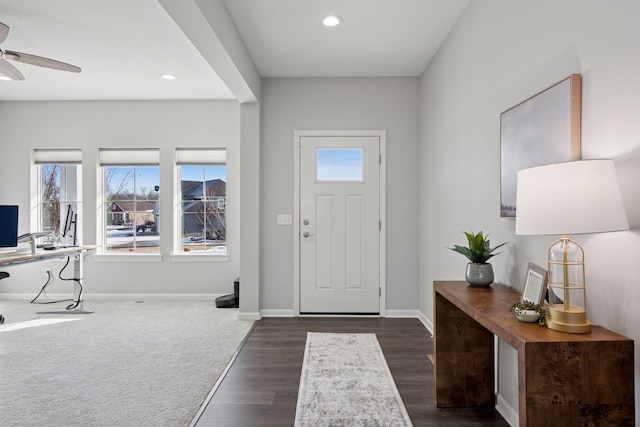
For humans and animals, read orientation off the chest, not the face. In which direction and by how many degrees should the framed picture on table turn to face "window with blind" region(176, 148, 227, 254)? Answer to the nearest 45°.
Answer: approximately 90° to its right

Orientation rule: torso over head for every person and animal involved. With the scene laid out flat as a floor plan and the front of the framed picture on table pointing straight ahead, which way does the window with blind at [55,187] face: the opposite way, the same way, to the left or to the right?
to the left

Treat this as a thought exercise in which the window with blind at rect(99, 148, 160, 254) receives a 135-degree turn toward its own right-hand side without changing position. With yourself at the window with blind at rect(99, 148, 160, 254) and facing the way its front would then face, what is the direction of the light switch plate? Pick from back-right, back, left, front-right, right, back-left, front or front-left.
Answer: back

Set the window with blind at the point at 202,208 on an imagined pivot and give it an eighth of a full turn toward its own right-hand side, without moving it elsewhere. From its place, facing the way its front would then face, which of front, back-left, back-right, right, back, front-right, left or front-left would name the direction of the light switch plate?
left

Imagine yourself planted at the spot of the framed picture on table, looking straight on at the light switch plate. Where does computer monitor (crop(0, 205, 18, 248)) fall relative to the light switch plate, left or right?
left

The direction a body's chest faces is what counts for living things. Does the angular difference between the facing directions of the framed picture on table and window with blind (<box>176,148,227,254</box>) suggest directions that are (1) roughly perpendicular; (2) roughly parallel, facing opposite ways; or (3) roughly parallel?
roughly perpendicular

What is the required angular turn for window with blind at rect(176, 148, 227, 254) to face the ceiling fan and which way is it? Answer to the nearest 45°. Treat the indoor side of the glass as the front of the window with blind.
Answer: approximately 45° to its right

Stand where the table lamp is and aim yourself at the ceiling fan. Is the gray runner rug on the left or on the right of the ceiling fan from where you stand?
right

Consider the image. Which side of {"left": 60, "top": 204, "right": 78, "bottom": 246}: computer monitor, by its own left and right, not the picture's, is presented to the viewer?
left

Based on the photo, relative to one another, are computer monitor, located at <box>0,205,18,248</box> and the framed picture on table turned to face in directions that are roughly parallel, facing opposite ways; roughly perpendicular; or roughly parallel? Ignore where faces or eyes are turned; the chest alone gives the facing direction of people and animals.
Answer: roughly perpendicular

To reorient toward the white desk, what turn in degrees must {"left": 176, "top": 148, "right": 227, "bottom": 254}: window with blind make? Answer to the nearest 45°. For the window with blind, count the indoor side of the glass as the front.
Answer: approximately 90° to its right
